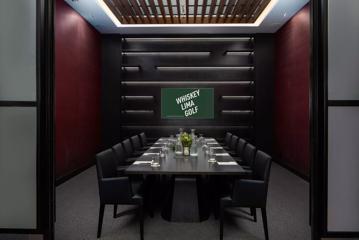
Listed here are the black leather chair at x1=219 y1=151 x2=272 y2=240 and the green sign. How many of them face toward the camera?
1

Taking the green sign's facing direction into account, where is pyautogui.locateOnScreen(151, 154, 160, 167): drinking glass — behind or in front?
in front

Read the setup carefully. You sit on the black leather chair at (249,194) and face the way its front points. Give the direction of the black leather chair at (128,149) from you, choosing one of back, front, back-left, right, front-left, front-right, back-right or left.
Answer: front-right

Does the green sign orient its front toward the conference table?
yes

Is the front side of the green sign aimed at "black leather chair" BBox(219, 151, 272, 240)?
yes

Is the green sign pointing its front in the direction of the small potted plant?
yes

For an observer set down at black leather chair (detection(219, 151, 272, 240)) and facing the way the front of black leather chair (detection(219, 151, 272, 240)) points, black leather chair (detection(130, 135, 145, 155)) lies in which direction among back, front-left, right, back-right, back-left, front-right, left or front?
front-right

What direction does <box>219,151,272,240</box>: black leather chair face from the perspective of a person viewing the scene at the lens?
facing to the left of the viewer

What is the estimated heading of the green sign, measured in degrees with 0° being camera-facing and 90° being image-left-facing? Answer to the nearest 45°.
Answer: approximately 0°

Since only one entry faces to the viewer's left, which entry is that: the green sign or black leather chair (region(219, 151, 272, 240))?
the black leather chair

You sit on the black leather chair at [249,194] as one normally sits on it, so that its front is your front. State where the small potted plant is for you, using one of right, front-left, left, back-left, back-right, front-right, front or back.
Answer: front-right

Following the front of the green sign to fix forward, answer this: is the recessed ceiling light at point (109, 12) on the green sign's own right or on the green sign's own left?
on the green sign's own right

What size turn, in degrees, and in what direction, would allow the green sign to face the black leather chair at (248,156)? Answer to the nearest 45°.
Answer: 0° — it already faces it

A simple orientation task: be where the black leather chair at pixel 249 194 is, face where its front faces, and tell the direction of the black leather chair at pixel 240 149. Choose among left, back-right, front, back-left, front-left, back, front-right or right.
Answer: right

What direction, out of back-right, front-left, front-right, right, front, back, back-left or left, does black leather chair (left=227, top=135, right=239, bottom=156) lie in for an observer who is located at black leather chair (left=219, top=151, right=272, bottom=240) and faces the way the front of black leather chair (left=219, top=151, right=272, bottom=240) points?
right

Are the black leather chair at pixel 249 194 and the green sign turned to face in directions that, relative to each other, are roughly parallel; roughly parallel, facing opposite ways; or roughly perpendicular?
roughly perpendicular

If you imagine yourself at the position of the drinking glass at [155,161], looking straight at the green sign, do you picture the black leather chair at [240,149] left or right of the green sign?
right
